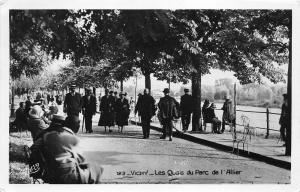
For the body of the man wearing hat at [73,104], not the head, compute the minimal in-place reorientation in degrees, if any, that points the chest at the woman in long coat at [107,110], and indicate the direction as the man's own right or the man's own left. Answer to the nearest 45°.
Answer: approximately 135° to the man's own left

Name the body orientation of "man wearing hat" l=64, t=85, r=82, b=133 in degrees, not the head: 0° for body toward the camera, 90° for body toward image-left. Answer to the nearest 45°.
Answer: approximately 0°
